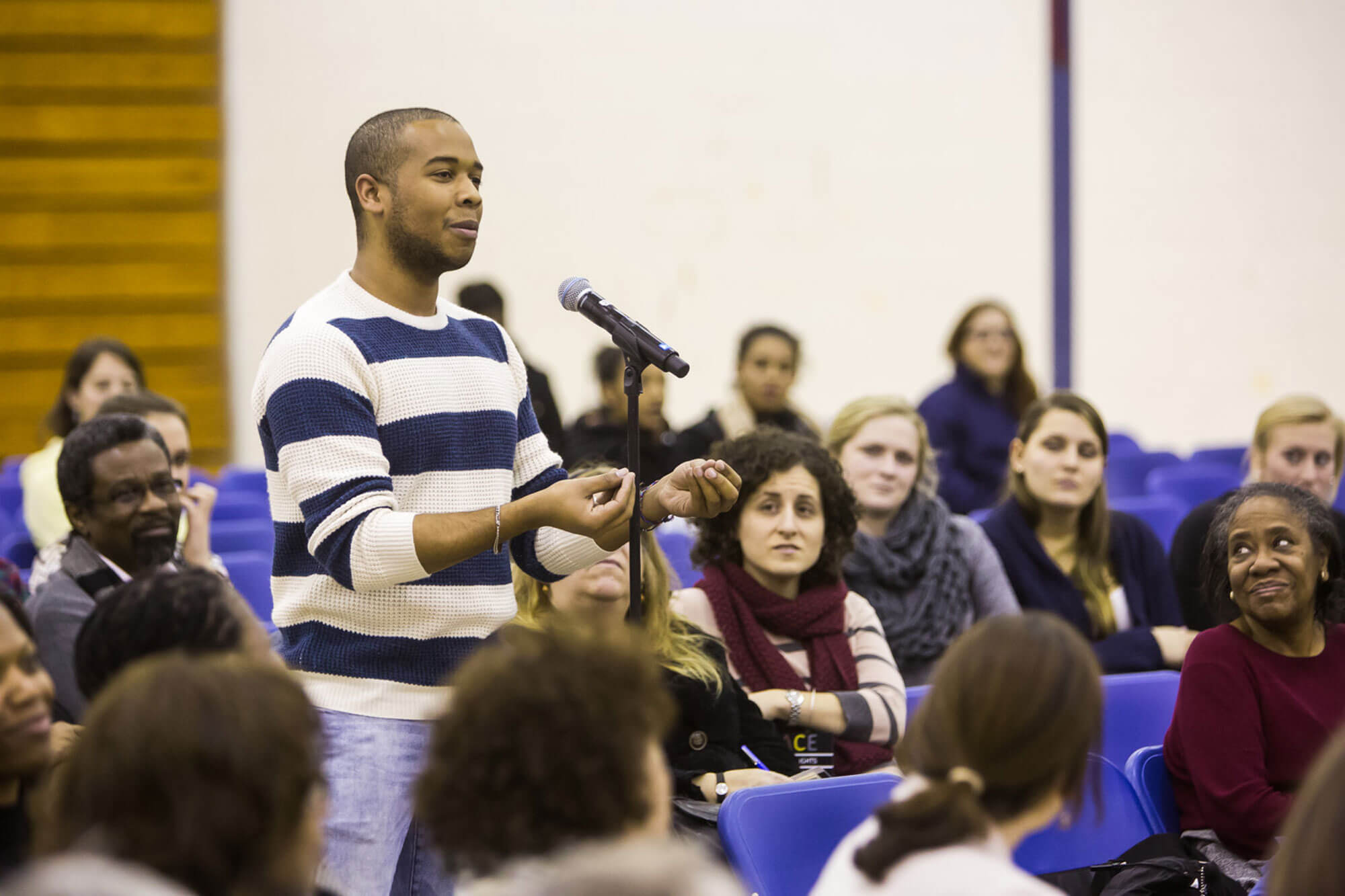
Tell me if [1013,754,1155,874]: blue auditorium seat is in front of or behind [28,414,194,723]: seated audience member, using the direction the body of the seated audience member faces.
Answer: in front

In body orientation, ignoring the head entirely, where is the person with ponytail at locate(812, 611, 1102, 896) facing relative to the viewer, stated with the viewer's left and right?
facing away from the viewer and to the right of the viewer

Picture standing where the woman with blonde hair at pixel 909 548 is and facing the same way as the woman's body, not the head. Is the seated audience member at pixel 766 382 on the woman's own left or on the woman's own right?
on the woman's own right

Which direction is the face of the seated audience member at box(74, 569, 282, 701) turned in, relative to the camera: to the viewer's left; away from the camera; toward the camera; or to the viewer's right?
away from the camera

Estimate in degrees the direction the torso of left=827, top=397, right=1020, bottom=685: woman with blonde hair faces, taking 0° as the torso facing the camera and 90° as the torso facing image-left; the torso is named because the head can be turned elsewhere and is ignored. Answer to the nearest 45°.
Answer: approximately 45°

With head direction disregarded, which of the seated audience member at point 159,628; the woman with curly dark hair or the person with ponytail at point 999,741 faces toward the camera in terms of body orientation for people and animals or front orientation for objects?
the woman with curly dark hair

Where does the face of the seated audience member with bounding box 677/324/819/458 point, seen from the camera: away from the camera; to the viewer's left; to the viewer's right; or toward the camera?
toward the camera

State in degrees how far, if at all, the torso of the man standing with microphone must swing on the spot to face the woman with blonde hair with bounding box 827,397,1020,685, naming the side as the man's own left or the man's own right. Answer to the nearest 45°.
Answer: approximately 90° to the man's own left

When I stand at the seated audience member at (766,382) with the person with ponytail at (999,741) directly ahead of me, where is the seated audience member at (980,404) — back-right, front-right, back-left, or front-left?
back-left

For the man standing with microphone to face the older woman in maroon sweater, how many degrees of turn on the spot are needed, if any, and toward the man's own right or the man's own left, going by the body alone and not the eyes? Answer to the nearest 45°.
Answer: approximately 45° to the man's own left

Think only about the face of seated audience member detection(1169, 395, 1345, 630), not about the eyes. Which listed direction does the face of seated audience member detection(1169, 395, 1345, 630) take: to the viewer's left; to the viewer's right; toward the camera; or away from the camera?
toward the camera

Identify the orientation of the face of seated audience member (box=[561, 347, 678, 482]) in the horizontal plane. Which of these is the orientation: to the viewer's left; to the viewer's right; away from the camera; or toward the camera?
toward the camera
